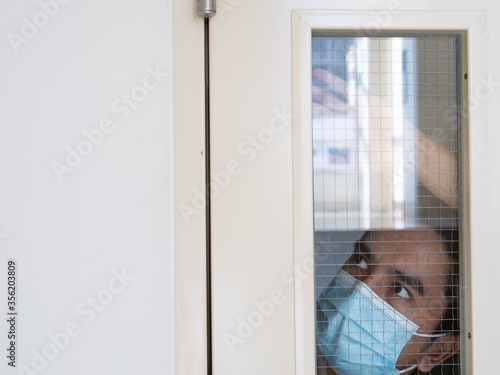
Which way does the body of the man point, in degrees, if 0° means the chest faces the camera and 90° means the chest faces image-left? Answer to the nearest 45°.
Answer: approximately 45°

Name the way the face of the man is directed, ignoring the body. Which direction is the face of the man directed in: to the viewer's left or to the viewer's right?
to the viewer's left
